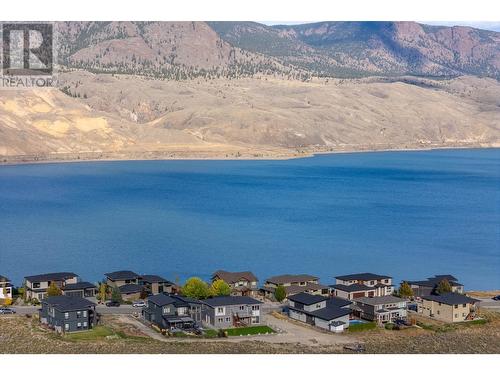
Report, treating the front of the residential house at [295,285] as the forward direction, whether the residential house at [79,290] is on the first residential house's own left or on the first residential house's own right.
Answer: on the first residential house's own right

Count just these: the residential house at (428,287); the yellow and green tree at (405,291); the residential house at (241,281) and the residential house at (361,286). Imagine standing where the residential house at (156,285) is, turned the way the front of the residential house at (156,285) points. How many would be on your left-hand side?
4

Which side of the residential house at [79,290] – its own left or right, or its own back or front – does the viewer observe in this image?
front

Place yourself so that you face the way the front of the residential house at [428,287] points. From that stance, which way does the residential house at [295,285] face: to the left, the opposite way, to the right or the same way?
the same way

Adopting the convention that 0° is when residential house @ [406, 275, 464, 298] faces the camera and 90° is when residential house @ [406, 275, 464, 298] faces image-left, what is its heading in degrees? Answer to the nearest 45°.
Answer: approximately 0°

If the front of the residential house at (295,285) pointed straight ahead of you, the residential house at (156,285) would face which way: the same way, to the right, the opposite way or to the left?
the same way

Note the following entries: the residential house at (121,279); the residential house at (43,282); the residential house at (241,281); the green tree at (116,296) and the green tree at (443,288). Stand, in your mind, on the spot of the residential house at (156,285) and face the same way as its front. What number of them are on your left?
2

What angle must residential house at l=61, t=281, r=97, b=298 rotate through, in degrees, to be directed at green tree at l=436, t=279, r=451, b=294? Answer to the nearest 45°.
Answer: approximately 90° to its left

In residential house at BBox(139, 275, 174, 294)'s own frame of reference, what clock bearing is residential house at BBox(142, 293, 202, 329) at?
residential house at BBox(142, 293, 202, 329) is roughly at 12 o'clock from residential house at BBox(139, 275, 174, 294).

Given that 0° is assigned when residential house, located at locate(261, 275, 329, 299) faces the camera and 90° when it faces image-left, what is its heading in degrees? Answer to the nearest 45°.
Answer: approximately 0°

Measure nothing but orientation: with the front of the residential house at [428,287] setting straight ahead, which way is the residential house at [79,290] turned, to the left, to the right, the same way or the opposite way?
the same way

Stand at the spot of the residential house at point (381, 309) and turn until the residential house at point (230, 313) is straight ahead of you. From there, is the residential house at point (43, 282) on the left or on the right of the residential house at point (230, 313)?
right

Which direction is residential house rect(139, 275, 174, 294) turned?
toward the camera

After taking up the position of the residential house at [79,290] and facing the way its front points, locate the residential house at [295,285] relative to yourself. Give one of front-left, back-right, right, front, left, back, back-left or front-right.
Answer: left

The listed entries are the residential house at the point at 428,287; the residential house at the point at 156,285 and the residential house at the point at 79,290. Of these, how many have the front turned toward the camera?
3

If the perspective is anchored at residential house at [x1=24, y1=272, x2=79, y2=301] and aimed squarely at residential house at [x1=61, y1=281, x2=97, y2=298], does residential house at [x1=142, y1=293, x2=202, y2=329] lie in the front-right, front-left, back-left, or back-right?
front-right
